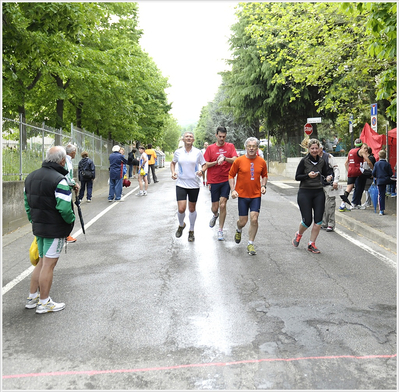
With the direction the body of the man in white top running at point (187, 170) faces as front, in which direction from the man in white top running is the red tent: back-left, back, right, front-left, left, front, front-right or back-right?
back-left

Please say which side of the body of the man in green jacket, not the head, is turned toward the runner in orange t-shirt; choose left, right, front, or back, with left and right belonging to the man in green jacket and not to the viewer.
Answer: front

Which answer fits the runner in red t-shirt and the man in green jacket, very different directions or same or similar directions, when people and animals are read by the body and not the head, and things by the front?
very different directions

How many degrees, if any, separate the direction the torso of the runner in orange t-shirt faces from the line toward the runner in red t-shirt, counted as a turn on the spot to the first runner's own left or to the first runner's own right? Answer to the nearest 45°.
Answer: approximately 135° to the first runner's own right

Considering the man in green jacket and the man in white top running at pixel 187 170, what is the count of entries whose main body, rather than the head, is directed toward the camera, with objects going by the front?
1

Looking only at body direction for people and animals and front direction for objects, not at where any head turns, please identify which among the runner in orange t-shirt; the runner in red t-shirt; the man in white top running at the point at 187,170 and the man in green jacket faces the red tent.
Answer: the man in green jacket

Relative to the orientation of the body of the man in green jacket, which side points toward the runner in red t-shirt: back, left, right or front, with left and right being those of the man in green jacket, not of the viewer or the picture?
front

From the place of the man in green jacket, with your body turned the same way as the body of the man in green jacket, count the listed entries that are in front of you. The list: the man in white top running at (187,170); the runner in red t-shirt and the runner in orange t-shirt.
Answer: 3

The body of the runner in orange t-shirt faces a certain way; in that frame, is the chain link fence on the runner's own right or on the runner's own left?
on the runner's own right

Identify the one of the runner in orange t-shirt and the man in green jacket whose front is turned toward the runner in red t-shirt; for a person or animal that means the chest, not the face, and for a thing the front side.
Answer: the man in green jacket

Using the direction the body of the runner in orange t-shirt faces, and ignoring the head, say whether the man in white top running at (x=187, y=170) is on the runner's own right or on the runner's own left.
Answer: on the runner's own right

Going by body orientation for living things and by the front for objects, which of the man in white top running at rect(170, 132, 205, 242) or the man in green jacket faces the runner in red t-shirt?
the man in green jacket

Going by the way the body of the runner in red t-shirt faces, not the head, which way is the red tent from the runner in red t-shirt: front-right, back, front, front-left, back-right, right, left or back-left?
back-left

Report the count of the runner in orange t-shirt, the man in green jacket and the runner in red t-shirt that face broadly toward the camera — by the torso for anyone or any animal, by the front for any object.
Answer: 2

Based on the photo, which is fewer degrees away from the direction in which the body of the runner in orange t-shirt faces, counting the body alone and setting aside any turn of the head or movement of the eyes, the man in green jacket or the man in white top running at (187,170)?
the man in green jacket
